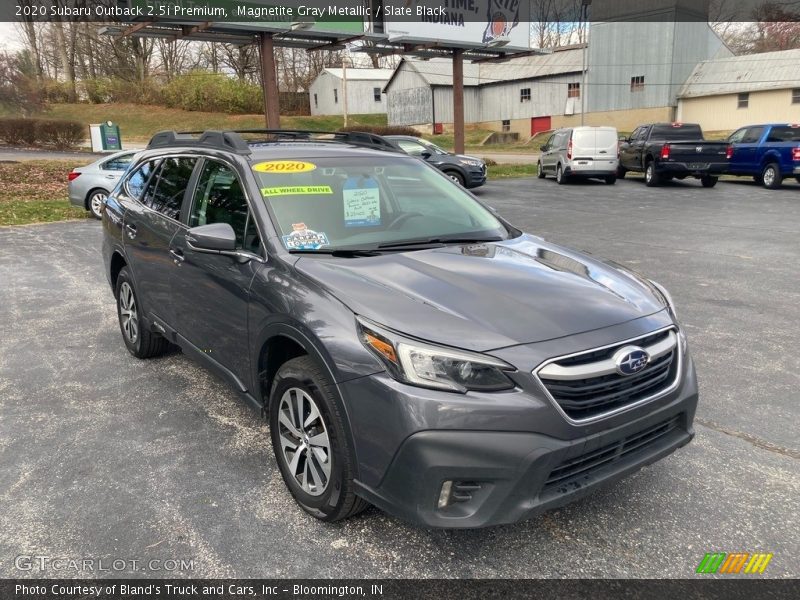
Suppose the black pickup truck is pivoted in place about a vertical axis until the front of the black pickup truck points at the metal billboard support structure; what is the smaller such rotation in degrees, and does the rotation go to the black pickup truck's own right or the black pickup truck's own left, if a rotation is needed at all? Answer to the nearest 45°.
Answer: approximately 45° to the black pickup truck's own left

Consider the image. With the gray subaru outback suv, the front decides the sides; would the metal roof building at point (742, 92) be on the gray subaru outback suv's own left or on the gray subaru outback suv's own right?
on the gray subaru outback suv's own left

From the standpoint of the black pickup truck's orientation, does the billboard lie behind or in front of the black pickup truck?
in front

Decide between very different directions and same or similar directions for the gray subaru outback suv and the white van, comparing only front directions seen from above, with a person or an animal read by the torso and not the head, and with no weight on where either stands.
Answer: very different directions

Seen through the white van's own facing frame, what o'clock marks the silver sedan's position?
The silver sedan is roughly at 9 o'clock from the white van.

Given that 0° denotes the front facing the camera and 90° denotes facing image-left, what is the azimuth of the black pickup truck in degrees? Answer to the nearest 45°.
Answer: approximately 135°

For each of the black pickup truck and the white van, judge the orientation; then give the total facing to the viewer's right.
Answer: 0

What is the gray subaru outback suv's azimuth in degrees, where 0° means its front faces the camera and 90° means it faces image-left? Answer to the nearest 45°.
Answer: approximately 315°

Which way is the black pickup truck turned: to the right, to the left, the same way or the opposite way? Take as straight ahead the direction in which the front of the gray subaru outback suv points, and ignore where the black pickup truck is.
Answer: the opposite way

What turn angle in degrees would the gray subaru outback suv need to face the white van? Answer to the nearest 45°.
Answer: approximately 135° to its left

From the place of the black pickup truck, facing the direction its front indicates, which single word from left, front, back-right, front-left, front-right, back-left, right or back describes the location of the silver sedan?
left

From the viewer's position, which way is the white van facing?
facing away from the viewer and to the left of the viewer

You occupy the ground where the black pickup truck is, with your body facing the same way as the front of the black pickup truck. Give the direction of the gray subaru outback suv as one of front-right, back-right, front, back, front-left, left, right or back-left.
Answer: back-left
